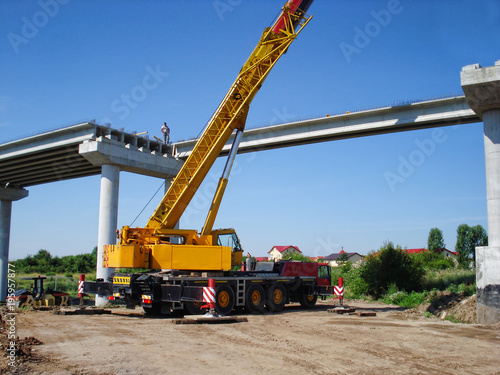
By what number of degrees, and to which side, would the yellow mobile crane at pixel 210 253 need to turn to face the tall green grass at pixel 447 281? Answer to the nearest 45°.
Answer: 0° — it already faces it

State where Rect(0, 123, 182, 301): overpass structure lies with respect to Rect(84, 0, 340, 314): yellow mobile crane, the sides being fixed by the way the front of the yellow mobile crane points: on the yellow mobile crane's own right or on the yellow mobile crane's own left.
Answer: on the yellow mobile crane's own left

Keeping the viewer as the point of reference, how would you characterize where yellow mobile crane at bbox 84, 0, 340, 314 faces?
facing away from the viewer and to the right of the viewer

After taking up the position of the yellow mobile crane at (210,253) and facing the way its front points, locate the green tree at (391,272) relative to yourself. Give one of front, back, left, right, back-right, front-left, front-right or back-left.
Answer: front

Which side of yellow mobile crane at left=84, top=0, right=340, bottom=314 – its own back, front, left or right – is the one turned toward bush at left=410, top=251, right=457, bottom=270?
front

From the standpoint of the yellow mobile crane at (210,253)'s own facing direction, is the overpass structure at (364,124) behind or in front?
in front

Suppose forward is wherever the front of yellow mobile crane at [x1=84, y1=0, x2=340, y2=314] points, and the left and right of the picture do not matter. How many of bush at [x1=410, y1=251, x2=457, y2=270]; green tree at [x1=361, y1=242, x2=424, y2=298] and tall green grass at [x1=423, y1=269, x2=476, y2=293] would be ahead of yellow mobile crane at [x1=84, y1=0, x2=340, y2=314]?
3

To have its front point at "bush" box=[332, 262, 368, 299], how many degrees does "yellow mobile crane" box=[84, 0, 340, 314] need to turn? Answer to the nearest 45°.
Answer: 0° — it already faces it
